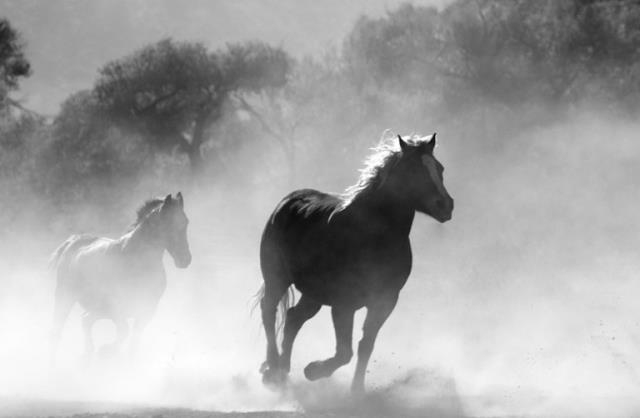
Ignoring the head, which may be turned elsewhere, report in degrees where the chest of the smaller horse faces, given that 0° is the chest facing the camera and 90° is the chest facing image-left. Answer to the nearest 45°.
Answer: approximately 315°

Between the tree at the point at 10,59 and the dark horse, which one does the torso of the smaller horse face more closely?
the dark horse

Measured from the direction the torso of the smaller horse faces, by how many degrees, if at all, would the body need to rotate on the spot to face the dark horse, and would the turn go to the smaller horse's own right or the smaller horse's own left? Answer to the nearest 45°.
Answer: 0° — it already faces it

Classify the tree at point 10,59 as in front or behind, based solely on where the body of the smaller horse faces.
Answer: behind

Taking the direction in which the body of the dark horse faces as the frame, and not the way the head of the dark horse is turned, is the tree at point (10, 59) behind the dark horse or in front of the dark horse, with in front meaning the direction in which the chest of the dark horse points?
behind

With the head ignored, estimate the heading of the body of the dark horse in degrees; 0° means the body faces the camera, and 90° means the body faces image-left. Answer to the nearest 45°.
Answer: approximately 315°

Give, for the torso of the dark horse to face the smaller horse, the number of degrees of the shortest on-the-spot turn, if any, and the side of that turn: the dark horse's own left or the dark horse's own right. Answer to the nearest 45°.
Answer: approximately 180°
